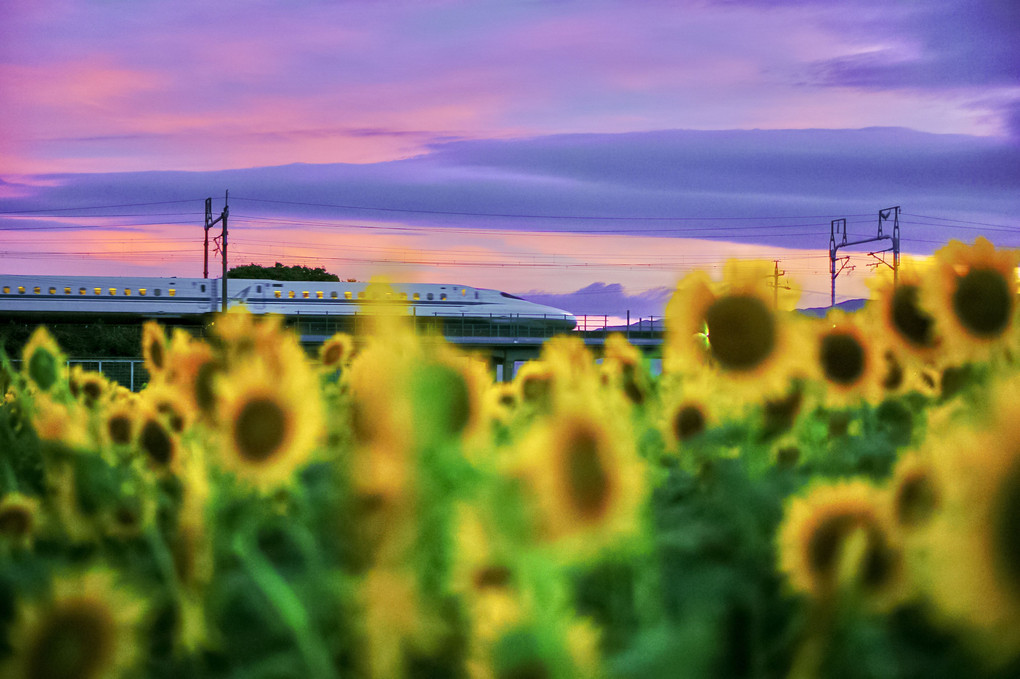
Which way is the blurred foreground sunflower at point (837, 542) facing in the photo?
toward the camera

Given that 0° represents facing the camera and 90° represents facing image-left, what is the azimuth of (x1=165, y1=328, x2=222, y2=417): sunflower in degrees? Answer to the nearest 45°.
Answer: approximately 315°

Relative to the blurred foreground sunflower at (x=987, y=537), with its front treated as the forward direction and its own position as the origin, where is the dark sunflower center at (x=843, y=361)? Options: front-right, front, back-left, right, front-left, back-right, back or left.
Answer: back

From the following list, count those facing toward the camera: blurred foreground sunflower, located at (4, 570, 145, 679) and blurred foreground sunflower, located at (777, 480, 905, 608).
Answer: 2

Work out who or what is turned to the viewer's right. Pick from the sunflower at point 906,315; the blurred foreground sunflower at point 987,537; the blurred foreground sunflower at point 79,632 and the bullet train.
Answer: the bullet train

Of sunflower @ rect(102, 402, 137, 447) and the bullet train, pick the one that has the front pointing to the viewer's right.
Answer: the bullet train

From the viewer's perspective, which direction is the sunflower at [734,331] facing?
toward the camera

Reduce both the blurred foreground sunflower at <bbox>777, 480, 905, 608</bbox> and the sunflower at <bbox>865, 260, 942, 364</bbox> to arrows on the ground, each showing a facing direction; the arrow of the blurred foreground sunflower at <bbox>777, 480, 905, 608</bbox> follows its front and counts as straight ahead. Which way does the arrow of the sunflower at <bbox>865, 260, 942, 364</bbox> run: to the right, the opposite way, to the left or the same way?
the same way

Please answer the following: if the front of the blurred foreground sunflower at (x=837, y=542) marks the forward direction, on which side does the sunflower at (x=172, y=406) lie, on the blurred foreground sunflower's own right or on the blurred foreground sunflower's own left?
on the blurred foreground sunflower's own right

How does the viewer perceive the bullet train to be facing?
facing to the right of the viewer

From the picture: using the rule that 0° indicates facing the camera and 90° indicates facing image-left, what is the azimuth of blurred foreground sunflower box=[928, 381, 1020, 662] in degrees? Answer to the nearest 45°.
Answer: approximately 0°

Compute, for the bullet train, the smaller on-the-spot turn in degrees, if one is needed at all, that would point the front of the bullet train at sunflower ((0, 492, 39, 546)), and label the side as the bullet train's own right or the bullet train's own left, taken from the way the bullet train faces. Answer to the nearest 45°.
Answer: approximately 90° to the bullet train's own right

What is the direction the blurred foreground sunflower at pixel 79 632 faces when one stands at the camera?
facing the viewer

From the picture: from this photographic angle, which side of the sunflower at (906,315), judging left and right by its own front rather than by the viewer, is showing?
front

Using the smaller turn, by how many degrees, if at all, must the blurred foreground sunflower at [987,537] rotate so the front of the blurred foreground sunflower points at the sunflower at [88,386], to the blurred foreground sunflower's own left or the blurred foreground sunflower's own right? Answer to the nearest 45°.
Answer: approximately 135° to the blurred foreground sunflower's own right

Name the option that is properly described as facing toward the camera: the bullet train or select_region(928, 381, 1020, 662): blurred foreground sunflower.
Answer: the blurred foreground sunflower
